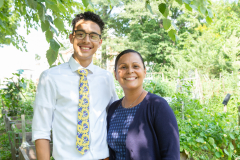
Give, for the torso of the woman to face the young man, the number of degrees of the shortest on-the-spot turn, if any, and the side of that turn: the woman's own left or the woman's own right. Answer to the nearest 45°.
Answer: approximately 45° to the woman's own right

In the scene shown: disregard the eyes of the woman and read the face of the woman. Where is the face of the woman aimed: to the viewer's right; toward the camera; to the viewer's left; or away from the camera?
toward the camera

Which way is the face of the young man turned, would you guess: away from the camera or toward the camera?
toward the camera
